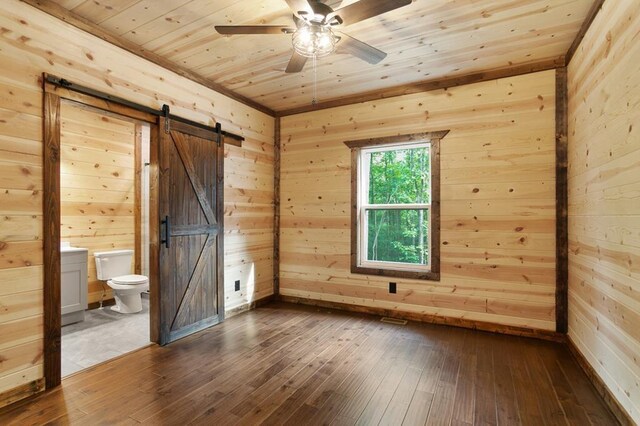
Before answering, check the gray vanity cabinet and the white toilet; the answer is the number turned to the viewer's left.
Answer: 0

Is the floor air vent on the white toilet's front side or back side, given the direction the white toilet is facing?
on the front side

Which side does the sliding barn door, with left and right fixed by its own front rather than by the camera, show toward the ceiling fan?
front

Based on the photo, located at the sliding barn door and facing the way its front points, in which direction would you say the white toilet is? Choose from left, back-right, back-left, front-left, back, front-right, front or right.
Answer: back

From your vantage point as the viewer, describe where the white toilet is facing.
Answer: facing the viewer and to the right of the viewer

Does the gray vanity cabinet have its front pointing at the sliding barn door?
yes

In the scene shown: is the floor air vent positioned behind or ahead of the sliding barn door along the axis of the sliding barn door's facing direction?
ahead

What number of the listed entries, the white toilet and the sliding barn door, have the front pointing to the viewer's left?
0

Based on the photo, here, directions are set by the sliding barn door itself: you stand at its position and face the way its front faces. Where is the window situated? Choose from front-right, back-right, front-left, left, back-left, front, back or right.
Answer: front-left

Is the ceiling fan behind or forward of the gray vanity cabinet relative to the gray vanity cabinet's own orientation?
forward

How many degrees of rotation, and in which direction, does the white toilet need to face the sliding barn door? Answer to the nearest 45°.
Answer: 0° — it already faces it
